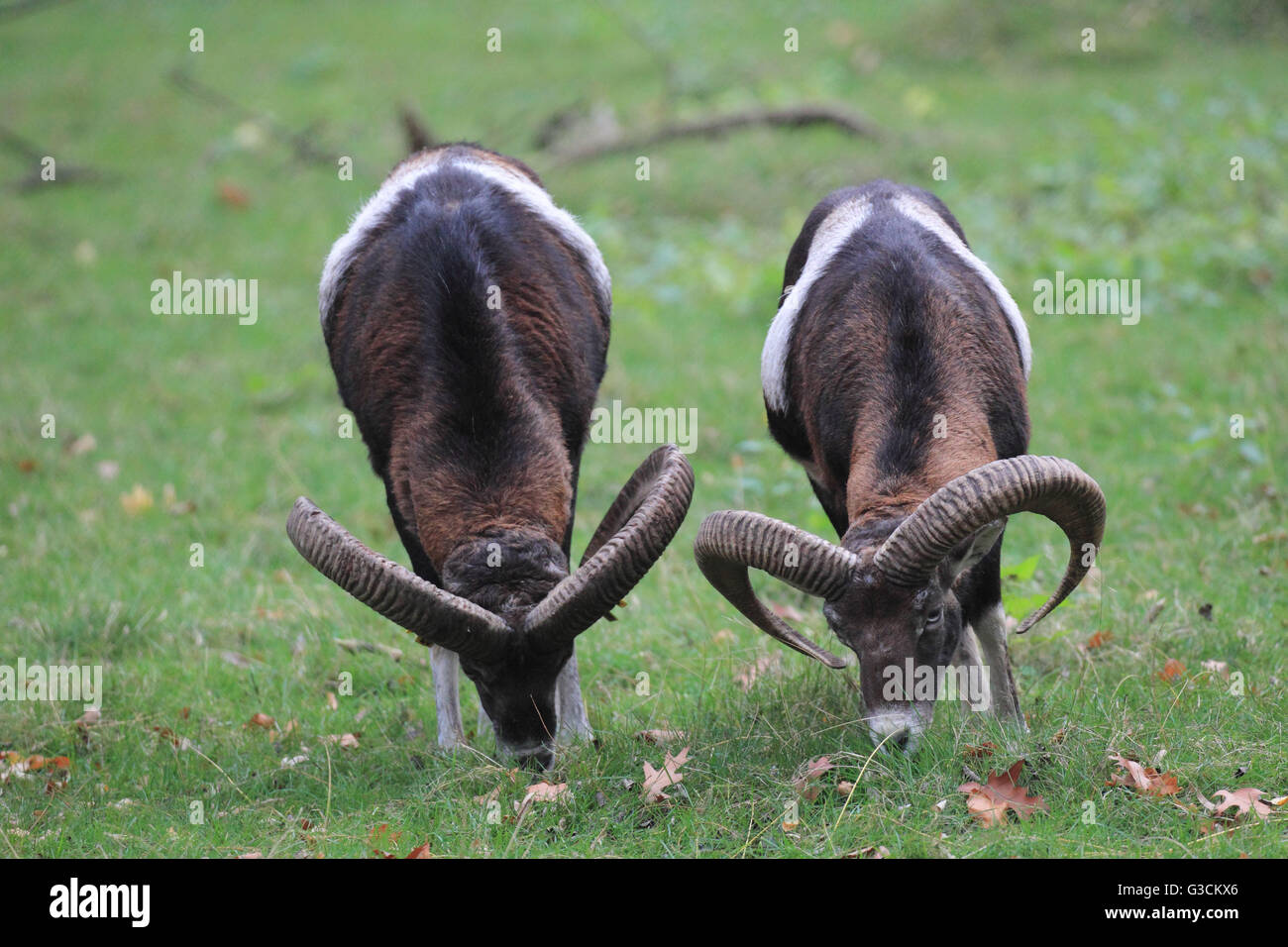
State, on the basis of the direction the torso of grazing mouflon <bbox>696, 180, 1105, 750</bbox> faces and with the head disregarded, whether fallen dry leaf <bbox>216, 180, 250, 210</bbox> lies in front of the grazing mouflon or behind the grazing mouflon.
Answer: behind

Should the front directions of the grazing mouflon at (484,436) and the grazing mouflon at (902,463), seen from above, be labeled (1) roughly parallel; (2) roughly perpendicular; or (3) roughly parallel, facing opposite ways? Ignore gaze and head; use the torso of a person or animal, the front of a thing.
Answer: roughly parallel

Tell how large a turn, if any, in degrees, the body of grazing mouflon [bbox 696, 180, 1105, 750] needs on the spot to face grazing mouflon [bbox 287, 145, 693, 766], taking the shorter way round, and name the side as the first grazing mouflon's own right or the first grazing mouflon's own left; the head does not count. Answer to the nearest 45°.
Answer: approximately 90° to the first grazing mouflon's own right

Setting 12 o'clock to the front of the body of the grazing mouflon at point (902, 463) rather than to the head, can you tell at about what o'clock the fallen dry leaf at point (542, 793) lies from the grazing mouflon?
The fallen dry leaf is roughly at 2 o'clock from the grazing mouflon.

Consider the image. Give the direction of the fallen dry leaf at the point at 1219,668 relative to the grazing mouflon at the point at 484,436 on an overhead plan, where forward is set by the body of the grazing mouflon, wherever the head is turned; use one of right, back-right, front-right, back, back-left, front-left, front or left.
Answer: left

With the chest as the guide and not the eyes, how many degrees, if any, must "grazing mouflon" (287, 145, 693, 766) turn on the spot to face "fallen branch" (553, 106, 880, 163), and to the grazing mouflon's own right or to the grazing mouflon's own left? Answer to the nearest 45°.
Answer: approximately 180°

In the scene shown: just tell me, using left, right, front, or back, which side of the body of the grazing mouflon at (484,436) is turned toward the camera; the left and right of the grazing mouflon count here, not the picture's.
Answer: front

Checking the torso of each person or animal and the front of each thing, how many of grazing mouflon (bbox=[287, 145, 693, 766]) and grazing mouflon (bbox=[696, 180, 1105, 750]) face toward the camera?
2

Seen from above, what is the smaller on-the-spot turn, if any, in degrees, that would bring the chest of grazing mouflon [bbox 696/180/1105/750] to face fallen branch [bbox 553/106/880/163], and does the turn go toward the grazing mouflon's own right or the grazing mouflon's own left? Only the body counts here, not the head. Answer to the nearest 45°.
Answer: approximately 180°

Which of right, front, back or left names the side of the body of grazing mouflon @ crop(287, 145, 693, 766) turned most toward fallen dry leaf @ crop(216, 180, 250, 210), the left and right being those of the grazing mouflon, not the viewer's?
back

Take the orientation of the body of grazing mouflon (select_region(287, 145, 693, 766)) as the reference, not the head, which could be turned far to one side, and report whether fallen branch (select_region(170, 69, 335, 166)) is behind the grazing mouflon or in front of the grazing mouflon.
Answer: behind

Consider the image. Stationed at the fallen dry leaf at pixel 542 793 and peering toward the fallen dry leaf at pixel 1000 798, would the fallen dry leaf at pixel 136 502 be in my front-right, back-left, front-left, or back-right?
back-left
